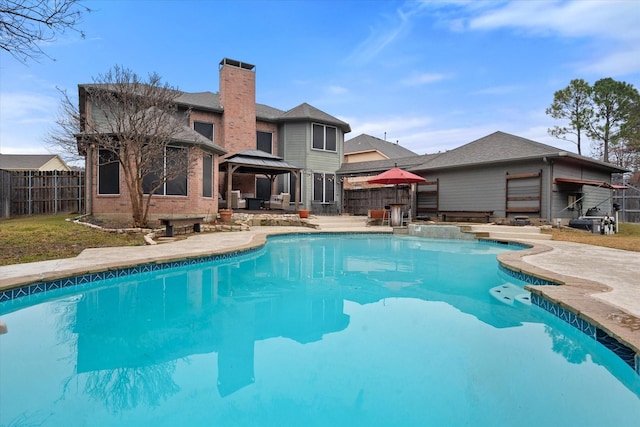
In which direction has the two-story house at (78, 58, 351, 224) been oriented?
away from the camera

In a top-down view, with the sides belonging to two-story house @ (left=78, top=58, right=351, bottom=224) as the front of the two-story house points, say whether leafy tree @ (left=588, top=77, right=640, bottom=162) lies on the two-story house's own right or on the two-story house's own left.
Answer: on the two-story house's own right

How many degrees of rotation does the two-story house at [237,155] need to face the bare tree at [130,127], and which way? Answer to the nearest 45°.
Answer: approximately 135° to its left

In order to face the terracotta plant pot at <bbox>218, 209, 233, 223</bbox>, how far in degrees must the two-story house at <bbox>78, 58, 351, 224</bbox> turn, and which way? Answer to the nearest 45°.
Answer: approximately 180°

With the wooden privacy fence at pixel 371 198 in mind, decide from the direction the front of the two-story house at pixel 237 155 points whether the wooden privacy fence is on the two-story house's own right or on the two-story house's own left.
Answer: on the two-story house's own right

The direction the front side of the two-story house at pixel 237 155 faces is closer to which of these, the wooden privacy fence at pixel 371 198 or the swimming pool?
the wooden privacy fence

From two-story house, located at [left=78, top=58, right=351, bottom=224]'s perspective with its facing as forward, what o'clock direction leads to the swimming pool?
The swimming pool is roughly at 6 o'clock from the two-story house.
